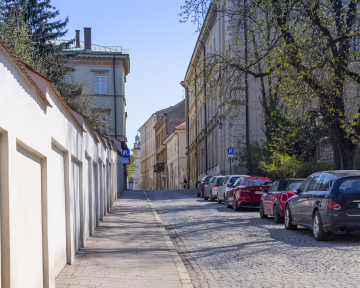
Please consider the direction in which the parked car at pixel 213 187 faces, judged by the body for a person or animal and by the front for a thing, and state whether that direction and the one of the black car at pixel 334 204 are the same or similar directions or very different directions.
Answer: same or similar directions

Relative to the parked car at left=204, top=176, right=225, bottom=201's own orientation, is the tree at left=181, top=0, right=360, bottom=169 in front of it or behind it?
behind

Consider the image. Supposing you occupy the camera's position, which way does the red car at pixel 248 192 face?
facing away from the viewer and to the left of the viewer

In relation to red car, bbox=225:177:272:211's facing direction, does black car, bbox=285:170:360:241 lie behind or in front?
behind

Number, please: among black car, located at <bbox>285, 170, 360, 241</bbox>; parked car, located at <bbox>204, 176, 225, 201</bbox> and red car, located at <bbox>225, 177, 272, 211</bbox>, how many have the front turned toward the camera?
0

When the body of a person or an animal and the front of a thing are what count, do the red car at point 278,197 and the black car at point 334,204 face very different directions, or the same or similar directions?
same or similar directions

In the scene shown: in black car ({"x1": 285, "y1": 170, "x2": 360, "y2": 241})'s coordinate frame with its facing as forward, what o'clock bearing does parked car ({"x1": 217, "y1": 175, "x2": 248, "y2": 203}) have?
The parked car is roughly at 1 o'clock from the black car.

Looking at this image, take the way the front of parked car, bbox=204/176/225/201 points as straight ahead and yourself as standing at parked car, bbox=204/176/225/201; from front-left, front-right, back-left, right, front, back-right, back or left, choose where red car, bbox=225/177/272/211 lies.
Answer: back-left

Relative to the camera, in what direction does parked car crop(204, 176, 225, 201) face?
facing away from the viewer and to the left of the viewer

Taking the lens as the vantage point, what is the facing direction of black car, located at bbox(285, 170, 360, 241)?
facing away from the viewer and to the left of the viewer

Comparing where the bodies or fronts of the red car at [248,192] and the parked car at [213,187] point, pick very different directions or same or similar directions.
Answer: same or similar directions
